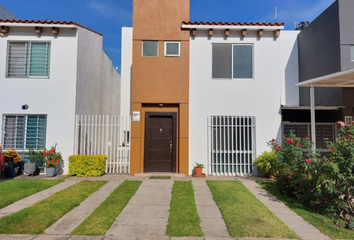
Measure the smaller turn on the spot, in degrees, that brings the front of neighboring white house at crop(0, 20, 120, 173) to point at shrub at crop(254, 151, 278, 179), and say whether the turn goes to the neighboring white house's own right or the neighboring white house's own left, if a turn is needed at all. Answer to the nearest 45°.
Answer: approximately 45° to the neighboring white house's own left

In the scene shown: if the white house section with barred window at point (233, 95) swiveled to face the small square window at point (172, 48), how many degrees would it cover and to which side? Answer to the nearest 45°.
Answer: approximately 90° to its right

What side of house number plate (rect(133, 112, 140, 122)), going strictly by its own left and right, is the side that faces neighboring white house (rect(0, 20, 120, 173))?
right

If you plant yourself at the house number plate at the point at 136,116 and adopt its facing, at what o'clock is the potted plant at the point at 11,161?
The potted plant is roughly at 3 o'clock from the house number plate.

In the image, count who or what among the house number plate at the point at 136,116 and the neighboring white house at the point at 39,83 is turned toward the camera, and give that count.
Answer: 2

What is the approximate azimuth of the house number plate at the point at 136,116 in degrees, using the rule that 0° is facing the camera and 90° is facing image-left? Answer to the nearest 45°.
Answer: approximately 0°

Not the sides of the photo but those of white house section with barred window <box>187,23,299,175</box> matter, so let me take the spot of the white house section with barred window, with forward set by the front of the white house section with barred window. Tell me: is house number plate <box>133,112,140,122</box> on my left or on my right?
on my right

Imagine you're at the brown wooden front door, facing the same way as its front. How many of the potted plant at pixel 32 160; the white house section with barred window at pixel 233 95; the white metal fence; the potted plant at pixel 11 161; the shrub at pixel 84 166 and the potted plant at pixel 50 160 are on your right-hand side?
5

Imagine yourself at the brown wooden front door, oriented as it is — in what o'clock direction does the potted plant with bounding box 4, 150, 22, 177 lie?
The potted plant is roughly at 3 o'clock from the brown wooden front door.

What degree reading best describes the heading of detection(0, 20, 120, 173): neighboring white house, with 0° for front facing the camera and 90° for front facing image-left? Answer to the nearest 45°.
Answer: approximately 0°
